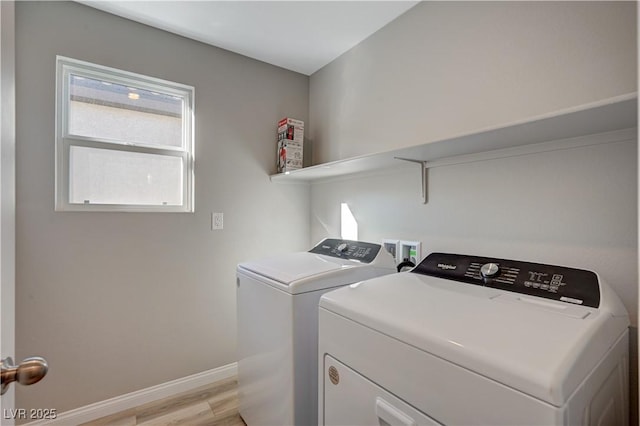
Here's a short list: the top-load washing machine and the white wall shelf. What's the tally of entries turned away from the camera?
0

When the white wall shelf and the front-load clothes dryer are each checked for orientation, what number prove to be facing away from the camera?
0

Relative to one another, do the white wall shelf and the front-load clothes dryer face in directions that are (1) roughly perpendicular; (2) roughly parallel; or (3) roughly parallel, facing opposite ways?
roughly parallel

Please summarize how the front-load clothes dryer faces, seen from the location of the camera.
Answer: facing the viewer and to the left of the viewer

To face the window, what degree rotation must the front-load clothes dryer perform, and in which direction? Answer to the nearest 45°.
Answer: approximately 45° to its right

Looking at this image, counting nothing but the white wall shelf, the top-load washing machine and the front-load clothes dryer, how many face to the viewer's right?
0

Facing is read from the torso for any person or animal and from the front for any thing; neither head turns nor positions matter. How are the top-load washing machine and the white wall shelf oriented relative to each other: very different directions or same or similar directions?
same or similar directions

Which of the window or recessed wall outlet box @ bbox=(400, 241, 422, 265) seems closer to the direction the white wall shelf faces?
the window

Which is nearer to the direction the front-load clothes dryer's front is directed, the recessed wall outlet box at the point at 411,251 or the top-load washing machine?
the top-load washing machine

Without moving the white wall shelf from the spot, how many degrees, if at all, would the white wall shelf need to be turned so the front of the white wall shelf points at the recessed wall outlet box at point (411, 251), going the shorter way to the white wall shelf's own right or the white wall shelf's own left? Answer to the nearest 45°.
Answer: approximately 90° to the white wall shelf's own right

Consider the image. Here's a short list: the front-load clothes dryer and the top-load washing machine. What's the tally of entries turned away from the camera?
0
